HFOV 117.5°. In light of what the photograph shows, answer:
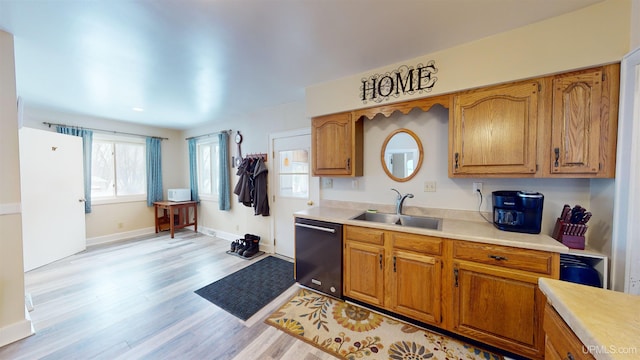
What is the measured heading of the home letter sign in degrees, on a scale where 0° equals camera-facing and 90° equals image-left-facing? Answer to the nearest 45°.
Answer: approximately 45°

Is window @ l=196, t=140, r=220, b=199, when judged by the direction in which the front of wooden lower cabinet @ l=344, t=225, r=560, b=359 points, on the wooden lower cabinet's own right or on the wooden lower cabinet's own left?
on the wooden lower cabinet's own right

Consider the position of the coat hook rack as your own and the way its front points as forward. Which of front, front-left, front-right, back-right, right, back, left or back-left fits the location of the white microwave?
right

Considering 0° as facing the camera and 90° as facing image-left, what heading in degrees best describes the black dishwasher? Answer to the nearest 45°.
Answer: approximately 45°

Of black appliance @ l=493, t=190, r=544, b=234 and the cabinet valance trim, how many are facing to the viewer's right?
0

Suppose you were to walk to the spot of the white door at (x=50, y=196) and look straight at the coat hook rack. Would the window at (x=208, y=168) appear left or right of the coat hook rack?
left

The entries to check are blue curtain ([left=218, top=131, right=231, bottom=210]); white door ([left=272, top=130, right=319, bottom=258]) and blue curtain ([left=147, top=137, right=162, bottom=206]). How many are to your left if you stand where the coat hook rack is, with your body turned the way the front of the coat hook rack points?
1

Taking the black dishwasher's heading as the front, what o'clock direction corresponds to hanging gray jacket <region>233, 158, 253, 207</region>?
The hanging gray jacket is roughly at 3 o'clock from the black dishwasher.
